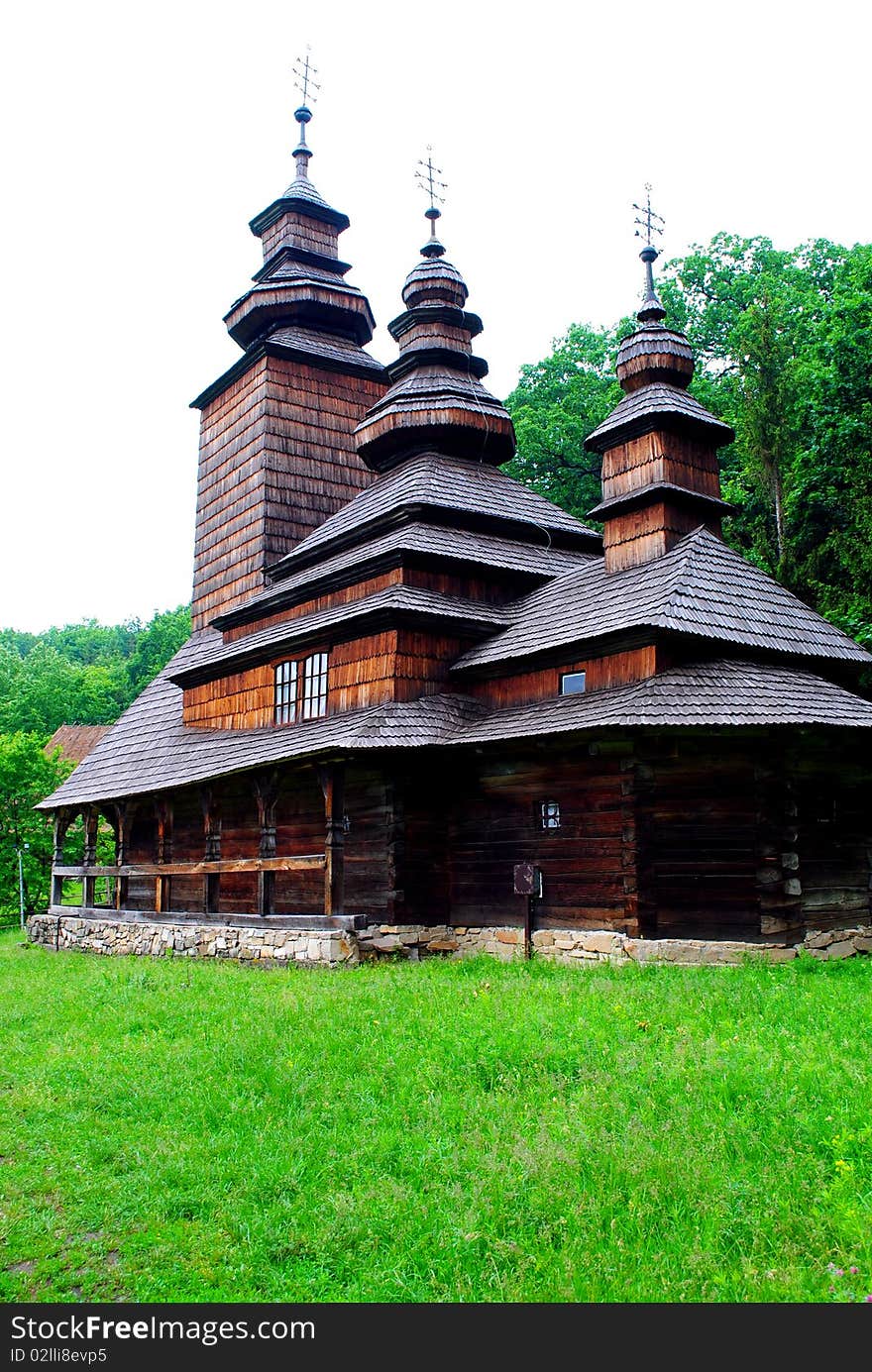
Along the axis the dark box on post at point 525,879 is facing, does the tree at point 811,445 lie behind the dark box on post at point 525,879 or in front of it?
behind

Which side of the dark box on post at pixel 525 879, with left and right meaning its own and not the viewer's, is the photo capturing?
front
